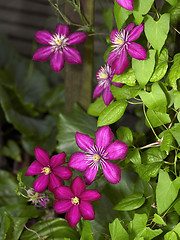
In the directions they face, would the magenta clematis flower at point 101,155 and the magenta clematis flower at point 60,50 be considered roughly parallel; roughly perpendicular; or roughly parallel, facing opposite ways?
roughly parallel

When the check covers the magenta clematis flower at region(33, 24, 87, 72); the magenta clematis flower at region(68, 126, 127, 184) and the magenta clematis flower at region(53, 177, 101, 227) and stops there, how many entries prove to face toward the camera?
3

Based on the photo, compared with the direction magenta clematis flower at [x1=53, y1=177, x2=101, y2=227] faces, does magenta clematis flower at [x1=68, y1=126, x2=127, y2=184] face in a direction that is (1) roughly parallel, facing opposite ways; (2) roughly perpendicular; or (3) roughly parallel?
roughly parallel

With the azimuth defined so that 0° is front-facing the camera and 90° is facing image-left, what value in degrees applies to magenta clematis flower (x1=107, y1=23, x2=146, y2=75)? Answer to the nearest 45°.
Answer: approximately 45°

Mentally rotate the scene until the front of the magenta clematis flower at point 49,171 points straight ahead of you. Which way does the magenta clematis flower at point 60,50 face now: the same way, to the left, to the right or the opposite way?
the same way

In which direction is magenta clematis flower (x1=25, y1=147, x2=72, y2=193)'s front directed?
toward the camera

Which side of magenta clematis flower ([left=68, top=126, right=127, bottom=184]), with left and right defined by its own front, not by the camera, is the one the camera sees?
front
